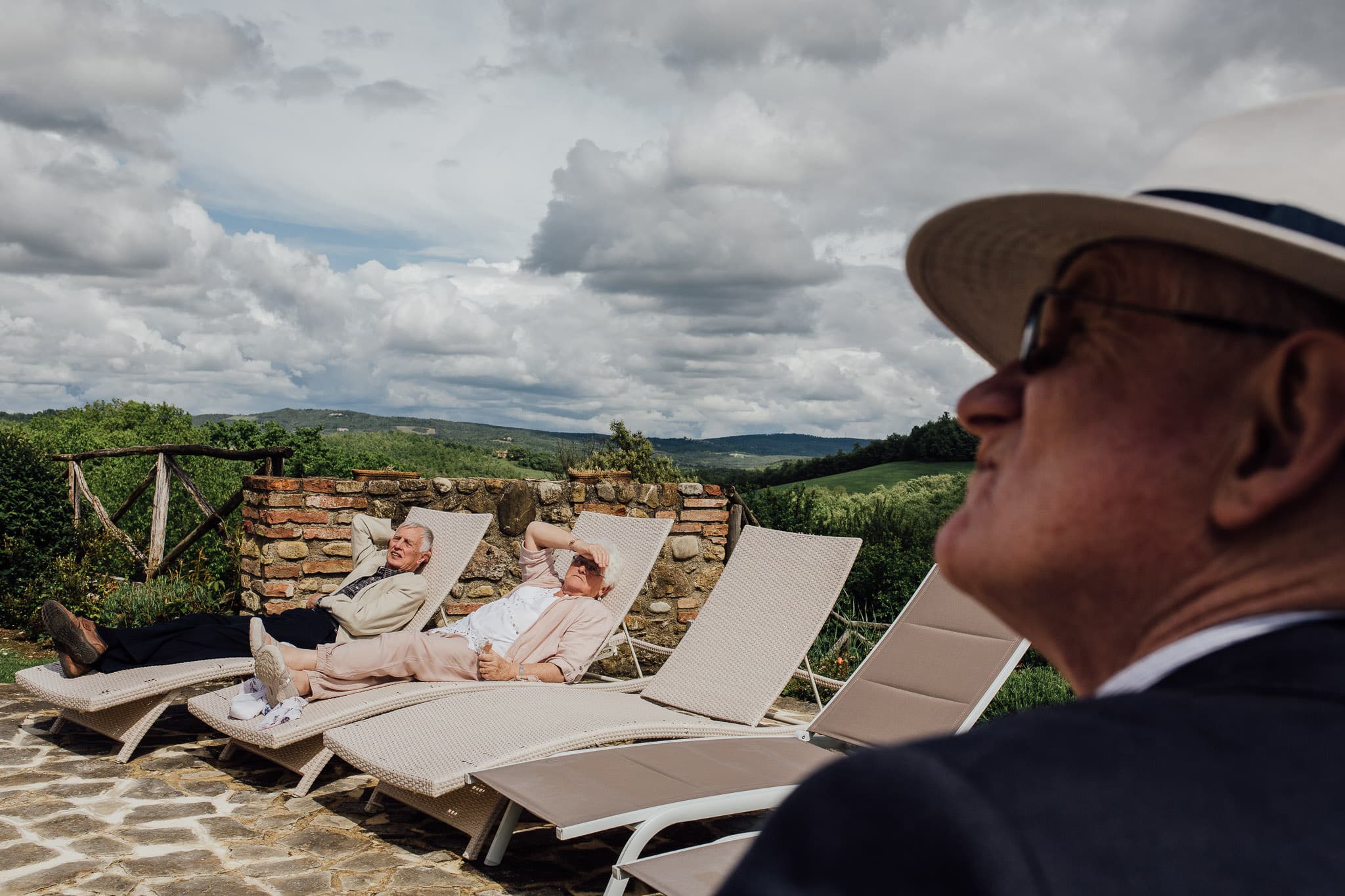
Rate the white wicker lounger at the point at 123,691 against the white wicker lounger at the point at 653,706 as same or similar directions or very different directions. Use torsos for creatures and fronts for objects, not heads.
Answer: same or similar directions

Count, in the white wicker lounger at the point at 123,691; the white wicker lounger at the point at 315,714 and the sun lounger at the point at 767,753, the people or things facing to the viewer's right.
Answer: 0

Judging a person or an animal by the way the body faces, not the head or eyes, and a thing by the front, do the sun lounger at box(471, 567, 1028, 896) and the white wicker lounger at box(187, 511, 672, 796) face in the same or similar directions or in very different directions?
same or similar directions

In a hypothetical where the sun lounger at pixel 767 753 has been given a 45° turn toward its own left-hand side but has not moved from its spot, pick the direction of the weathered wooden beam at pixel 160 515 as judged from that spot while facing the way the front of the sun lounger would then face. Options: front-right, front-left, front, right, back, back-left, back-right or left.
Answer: back-right

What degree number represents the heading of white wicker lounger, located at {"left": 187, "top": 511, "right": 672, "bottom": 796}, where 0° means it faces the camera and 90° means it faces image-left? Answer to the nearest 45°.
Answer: approximately 45°

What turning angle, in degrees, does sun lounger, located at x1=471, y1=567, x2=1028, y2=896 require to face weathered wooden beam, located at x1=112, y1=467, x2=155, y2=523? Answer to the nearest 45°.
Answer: approximately 90° to its right

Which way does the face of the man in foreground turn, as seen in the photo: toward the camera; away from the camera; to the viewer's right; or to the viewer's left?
to the viewer's left

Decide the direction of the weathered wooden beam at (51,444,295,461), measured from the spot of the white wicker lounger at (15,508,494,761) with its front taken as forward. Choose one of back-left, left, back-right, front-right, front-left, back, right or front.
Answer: back-right

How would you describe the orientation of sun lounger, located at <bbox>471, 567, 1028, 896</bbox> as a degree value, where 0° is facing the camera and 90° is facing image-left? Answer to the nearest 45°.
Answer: approximately 45°

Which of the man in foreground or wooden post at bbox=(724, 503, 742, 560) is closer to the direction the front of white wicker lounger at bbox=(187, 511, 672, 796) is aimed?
the man in foreground

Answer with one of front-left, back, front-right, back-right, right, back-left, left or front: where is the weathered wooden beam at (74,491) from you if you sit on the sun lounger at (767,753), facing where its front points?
right

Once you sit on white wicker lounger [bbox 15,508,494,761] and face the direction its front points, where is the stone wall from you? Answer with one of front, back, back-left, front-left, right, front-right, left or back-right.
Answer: back

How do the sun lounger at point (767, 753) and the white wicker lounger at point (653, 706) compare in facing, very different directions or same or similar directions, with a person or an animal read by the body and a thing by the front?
same or similar directions

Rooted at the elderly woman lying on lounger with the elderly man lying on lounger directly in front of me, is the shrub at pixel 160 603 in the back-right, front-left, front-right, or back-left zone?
front-right

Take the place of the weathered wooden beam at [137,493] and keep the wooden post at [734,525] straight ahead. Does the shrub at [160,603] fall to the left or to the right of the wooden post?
right

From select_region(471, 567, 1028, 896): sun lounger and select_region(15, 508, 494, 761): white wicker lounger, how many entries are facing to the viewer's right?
0

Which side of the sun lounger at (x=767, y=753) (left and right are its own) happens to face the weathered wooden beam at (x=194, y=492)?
right

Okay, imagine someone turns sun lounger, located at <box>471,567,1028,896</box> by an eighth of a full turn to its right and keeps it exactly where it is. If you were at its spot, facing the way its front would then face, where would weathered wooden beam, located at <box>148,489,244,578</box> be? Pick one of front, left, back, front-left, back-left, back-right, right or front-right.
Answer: front-right

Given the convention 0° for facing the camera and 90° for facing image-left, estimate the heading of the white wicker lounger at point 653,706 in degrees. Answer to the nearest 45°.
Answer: approximately 45°
